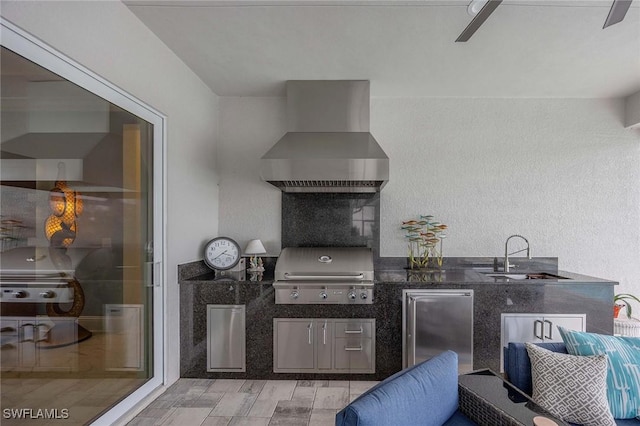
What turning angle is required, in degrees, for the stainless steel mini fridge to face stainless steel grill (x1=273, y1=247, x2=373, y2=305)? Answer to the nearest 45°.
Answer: approximately 90° to its right

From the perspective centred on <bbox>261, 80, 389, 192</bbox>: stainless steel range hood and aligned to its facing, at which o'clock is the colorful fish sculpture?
The colorful fish sculpture is roughly at 8 o'clock from the stainless steel range hood.

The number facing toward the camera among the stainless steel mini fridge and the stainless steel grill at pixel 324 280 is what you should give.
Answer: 2

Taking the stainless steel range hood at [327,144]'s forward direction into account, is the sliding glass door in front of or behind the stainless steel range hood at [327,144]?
in front

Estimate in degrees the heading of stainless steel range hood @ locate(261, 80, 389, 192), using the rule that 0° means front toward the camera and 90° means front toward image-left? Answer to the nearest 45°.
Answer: approximately 0°

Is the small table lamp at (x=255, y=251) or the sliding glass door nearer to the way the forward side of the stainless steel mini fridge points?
the sliding glass door

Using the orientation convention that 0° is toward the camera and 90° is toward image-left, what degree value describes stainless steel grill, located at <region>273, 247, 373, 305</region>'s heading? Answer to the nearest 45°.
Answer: approximately 0°
